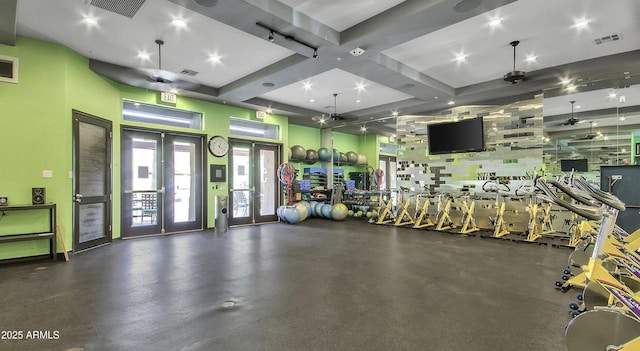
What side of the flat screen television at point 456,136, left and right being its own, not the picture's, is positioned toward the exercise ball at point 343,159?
right

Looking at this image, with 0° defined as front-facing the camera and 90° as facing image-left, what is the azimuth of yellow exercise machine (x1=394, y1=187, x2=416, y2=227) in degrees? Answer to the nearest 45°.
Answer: approximately 45°

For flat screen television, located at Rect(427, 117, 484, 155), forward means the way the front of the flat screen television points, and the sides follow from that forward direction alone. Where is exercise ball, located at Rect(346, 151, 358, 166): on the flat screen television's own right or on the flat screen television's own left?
on the flat screen television's own right

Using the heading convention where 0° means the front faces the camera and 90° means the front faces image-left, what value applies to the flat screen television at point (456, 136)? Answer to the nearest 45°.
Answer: approximately 45°

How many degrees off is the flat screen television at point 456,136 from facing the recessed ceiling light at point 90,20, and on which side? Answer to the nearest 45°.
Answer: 0° — it already faces it

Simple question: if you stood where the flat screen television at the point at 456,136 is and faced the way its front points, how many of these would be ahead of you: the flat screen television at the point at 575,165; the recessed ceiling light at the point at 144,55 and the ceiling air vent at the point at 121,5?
2

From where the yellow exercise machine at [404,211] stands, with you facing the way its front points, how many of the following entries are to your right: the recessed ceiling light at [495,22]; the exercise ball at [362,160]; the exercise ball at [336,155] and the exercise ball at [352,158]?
3

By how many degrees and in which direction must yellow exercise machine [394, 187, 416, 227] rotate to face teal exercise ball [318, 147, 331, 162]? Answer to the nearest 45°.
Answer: approximately 90° to its right
